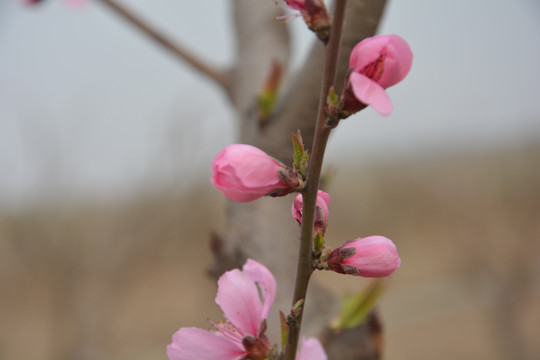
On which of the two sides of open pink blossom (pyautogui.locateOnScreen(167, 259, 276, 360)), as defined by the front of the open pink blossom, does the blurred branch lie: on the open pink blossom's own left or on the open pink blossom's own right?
on the open pink blossom's own right
